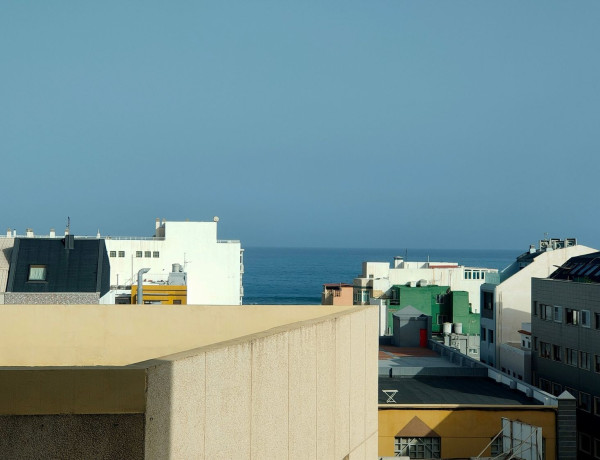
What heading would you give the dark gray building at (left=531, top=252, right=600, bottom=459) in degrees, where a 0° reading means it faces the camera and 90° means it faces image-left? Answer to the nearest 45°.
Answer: approximately 45°
